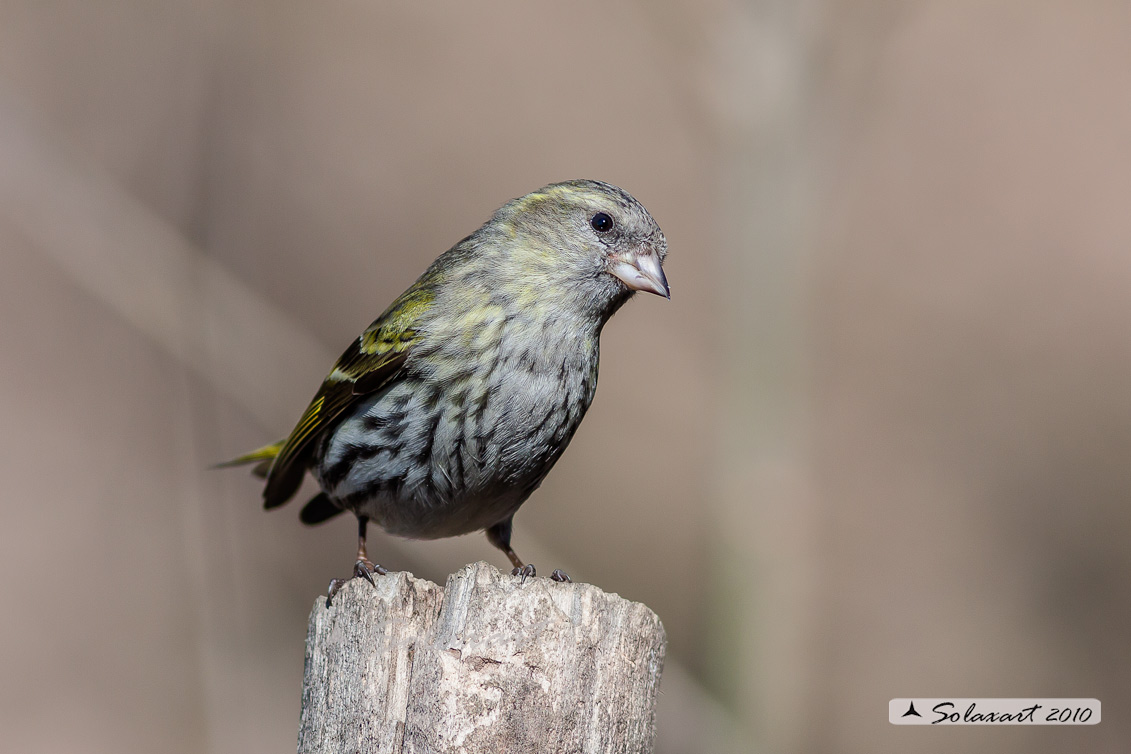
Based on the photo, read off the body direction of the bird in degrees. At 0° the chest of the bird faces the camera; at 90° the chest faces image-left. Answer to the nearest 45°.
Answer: approximately 315°
